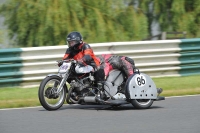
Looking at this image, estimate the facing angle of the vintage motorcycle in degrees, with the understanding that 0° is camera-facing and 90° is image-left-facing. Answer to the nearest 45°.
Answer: approximately 45°

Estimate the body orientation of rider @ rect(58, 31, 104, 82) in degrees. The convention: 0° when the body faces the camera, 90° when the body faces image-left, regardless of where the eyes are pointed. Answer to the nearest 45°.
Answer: approximately 45°

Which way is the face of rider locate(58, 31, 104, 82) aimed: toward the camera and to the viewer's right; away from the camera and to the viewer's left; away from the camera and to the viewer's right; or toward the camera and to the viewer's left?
toward the camera and to the viewer's left
